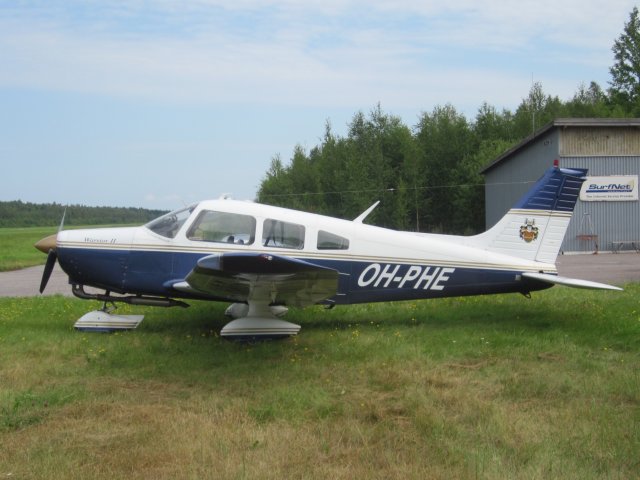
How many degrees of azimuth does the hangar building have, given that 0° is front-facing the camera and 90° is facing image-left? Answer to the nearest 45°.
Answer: approximately 0°

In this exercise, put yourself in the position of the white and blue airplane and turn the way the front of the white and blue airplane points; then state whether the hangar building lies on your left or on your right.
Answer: on your right

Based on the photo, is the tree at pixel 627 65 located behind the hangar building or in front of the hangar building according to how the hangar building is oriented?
behind

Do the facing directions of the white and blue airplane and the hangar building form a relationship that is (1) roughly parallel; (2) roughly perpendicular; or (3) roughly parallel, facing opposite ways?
roughly perpendicular

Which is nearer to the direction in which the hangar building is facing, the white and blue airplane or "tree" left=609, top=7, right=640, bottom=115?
the white and blue airplane

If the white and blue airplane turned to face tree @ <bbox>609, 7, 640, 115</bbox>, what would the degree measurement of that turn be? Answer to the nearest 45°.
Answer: approximately 135° to its right

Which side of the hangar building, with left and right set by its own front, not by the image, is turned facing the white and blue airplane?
front

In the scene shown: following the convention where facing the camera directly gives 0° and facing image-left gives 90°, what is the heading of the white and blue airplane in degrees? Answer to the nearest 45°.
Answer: approximately 90°

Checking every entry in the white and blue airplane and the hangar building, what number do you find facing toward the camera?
1
